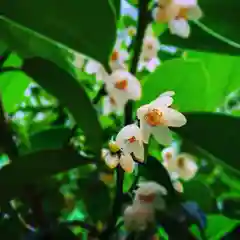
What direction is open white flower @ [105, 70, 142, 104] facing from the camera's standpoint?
toward the camera
